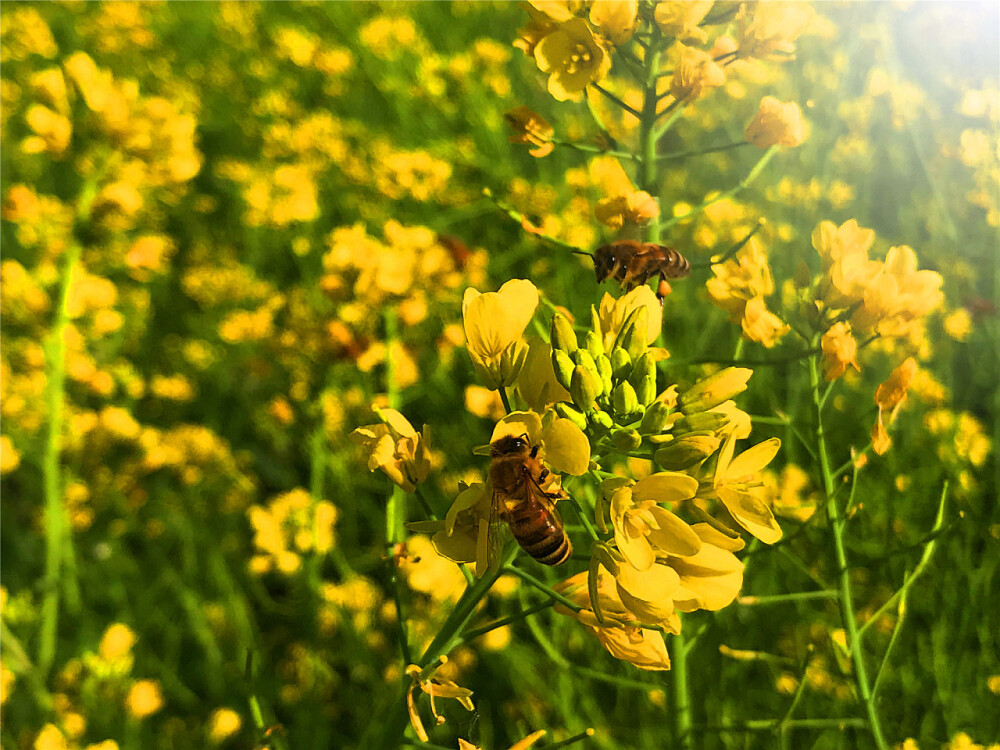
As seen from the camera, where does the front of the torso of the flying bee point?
to the viewer's left
